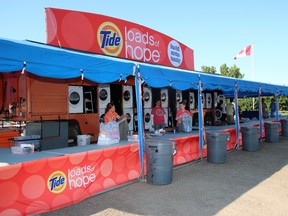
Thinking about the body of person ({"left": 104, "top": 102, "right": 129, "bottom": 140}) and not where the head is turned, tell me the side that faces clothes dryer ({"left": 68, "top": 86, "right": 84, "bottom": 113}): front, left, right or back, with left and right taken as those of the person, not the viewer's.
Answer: back

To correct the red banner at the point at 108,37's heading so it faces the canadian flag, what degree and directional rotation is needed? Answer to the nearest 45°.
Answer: approximately 90° to its left

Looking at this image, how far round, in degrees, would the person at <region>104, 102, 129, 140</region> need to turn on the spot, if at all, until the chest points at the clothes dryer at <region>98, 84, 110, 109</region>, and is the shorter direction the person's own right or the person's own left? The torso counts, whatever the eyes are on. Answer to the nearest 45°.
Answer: approximately 135° to the person's own left

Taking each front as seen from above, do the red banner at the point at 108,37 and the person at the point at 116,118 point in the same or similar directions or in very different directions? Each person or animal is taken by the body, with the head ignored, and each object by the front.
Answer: same or similar directions

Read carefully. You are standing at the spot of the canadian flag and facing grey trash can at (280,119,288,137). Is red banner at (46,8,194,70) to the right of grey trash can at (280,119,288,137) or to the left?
right

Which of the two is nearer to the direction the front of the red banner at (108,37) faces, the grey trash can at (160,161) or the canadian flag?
the grey trash can

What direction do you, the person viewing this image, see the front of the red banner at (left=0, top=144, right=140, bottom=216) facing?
facing the viewer and to the right of the viewer

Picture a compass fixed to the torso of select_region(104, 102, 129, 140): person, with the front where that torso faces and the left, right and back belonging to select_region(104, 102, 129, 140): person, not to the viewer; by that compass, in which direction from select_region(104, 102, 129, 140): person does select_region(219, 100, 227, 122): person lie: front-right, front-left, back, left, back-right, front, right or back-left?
left
